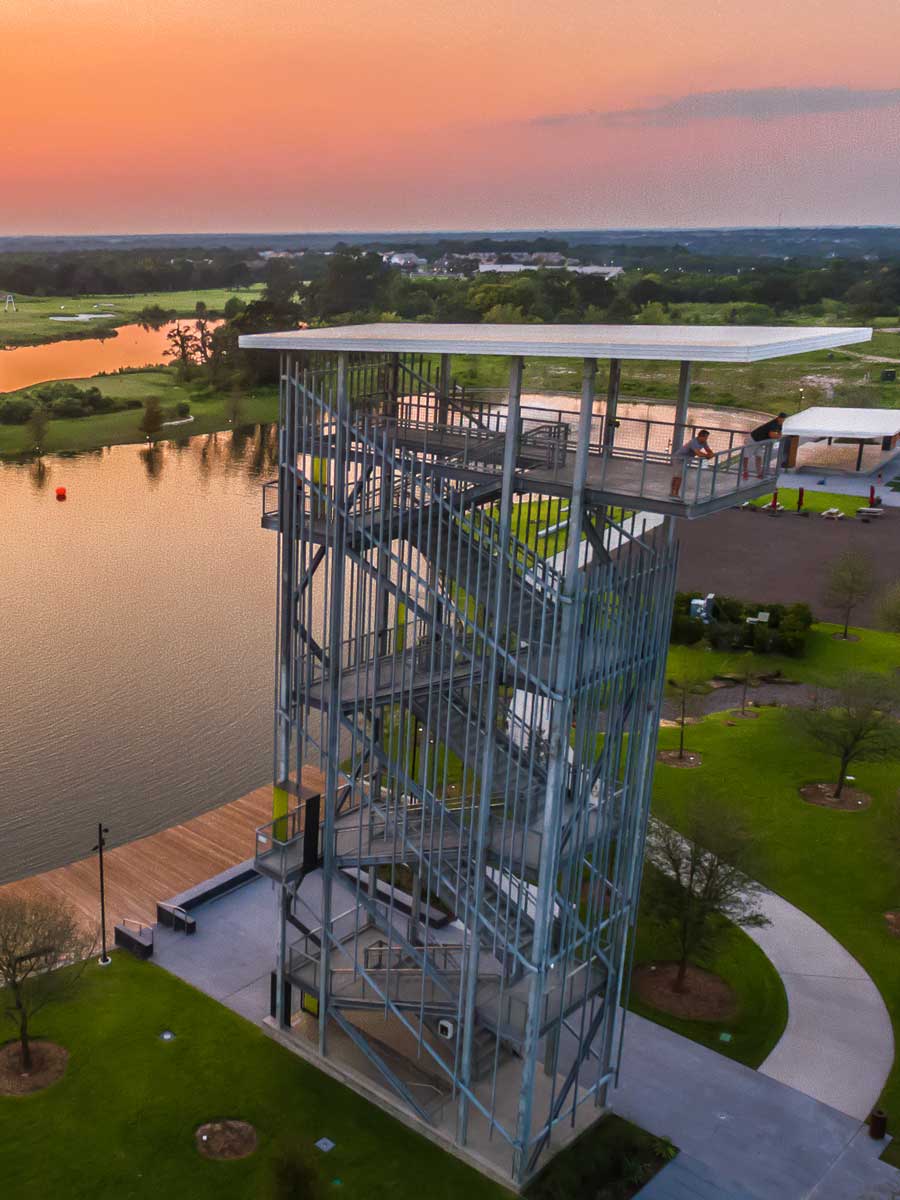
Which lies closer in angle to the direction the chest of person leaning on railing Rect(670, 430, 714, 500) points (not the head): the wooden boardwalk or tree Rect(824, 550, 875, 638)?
the tree

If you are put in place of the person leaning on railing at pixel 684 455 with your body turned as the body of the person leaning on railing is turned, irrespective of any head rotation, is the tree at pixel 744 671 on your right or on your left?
on your left

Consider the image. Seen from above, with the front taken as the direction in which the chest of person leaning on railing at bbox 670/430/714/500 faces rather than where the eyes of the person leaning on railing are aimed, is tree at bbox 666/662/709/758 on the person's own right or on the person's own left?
on the person's own left

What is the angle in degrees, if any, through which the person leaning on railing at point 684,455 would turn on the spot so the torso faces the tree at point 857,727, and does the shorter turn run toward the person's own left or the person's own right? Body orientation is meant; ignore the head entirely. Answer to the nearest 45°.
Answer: approximately 90° to the person's own left
